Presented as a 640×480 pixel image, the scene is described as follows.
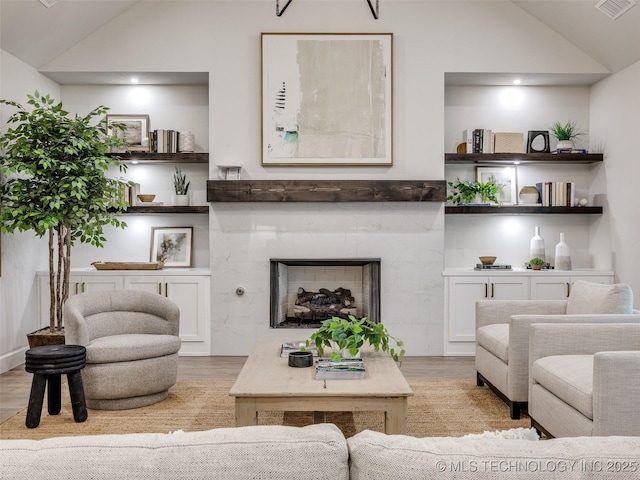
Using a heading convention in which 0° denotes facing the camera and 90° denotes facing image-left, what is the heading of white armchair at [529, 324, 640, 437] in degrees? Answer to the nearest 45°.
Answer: approximately 45°

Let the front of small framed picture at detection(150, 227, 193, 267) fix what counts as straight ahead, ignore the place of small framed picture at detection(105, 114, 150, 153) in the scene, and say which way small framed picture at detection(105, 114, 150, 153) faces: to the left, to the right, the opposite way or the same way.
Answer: the same way

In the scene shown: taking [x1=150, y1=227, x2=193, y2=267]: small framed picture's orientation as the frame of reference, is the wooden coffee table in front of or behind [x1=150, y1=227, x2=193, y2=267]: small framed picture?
in front

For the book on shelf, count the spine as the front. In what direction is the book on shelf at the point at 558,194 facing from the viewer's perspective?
toward the camera

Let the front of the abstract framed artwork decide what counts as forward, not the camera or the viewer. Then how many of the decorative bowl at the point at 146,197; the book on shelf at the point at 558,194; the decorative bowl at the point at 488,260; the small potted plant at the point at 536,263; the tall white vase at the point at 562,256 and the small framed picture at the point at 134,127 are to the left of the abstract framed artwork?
4

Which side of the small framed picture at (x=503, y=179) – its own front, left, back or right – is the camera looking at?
front

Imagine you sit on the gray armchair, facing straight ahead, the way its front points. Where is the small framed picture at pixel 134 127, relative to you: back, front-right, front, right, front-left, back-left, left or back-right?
back-left

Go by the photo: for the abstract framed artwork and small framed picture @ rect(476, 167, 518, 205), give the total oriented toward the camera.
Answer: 2

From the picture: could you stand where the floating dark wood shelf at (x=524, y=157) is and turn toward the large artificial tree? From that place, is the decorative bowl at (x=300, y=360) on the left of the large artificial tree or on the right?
left

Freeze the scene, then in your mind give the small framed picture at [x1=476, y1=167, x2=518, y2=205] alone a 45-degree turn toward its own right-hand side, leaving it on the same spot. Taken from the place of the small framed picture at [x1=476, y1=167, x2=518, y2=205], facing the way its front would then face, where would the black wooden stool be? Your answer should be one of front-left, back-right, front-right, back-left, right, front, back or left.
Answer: front

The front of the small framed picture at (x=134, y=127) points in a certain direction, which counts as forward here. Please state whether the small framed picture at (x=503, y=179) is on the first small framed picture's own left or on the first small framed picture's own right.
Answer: on the first small framed picture's own left

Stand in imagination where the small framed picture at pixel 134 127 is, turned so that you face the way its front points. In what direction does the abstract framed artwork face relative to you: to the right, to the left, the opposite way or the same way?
the same way

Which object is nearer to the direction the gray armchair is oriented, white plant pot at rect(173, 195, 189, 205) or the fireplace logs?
the fireplace logs

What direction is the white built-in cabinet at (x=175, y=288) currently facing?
toward the camera

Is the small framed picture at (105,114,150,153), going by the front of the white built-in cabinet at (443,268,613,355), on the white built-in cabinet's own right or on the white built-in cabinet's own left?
on the white built-in cabinet's own right

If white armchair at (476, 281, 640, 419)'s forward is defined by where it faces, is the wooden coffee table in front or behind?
in front

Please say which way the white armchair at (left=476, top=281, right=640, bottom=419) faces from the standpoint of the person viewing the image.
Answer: facing the viewer and to the left of the viewer

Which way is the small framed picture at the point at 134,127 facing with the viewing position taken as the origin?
facing the viewer
